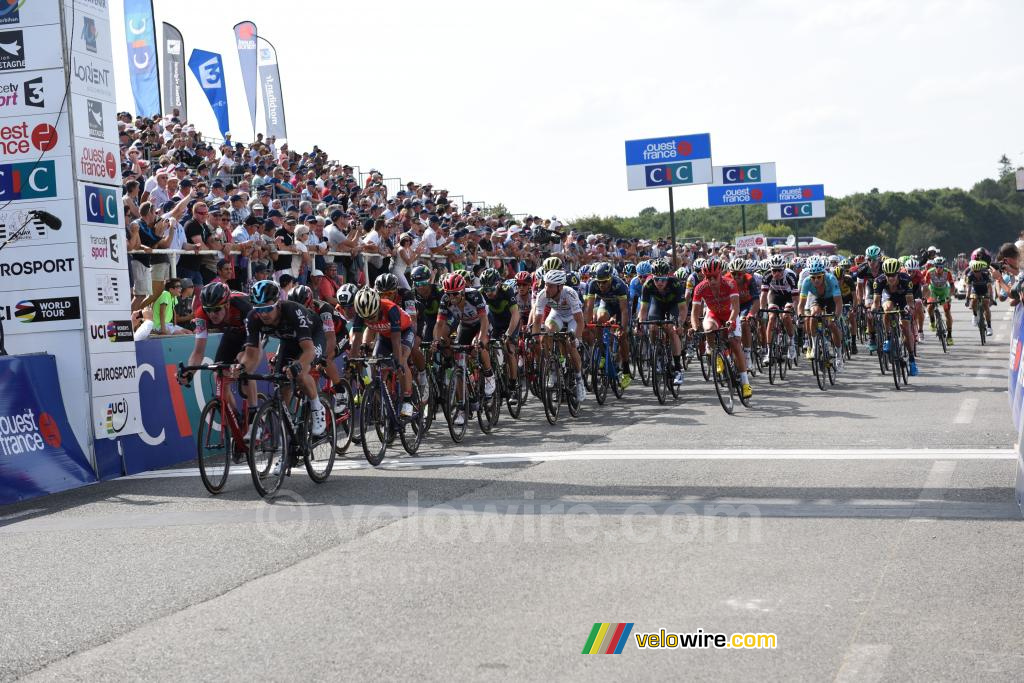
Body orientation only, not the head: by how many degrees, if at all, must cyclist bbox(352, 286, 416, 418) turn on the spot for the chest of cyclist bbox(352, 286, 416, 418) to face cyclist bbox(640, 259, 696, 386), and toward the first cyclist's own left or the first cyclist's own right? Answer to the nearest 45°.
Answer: approximately 180°

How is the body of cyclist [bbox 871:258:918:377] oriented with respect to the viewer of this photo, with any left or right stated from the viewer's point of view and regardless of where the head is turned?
facing the viewer

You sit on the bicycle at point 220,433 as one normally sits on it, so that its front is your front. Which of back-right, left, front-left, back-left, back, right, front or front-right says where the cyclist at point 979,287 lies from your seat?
back

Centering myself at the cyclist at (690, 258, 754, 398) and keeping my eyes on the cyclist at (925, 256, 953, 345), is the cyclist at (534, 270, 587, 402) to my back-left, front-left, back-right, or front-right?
back-left

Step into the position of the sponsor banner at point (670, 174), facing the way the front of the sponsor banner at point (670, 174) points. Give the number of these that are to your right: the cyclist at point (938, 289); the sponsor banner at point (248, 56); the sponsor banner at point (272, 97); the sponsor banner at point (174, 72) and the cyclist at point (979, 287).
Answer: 3

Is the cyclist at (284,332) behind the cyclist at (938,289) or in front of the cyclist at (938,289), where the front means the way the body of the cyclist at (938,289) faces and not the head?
in front

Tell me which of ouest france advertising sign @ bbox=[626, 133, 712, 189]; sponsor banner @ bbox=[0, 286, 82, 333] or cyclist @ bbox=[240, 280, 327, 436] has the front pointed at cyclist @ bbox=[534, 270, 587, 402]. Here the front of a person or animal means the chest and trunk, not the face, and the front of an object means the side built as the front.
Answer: the ouest france advertising sign

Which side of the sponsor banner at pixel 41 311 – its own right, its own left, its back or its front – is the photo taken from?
front

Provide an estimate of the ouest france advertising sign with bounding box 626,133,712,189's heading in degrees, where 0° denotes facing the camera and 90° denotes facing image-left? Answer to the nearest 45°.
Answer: approximately 0°

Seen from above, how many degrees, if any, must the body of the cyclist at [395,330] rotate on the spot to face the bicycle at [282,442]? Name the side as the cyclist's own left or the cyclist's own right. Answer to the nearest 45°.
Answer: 0° — they already face it

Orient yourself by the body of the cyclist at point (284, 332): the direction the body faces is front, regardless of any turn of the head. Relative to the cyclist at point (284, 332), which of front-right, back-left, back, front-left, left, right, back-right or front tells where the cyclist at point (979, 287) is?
back

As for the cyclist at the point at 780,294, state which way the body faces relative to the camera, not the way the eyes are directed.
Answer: toward the camera

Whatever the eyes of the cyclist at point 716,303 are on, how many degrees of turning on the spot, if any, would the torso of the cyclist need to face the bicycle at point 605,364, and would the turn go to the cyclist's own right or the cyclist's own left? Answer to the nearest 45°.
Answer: approximately 135° to the cyclist's own right

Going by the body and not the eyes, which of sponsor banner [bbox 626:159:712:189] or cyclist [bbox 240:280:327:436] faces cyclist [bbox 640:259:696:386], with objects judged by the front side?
the sponsor banner

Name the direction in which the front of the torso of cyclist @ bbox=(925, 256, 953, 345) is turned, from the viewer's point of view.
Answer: toward the camera

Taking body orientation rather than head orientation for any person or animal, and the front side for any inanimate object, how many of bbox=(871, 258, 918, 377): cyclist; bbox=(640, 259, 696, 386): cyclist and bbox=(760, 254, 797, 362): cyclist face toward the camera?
3

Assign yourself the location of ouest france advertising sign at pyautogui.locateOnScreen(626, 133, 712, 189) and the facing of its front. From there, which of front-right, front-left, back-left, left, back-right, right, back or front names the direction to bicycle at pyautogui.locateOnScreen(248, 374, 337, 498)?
front
